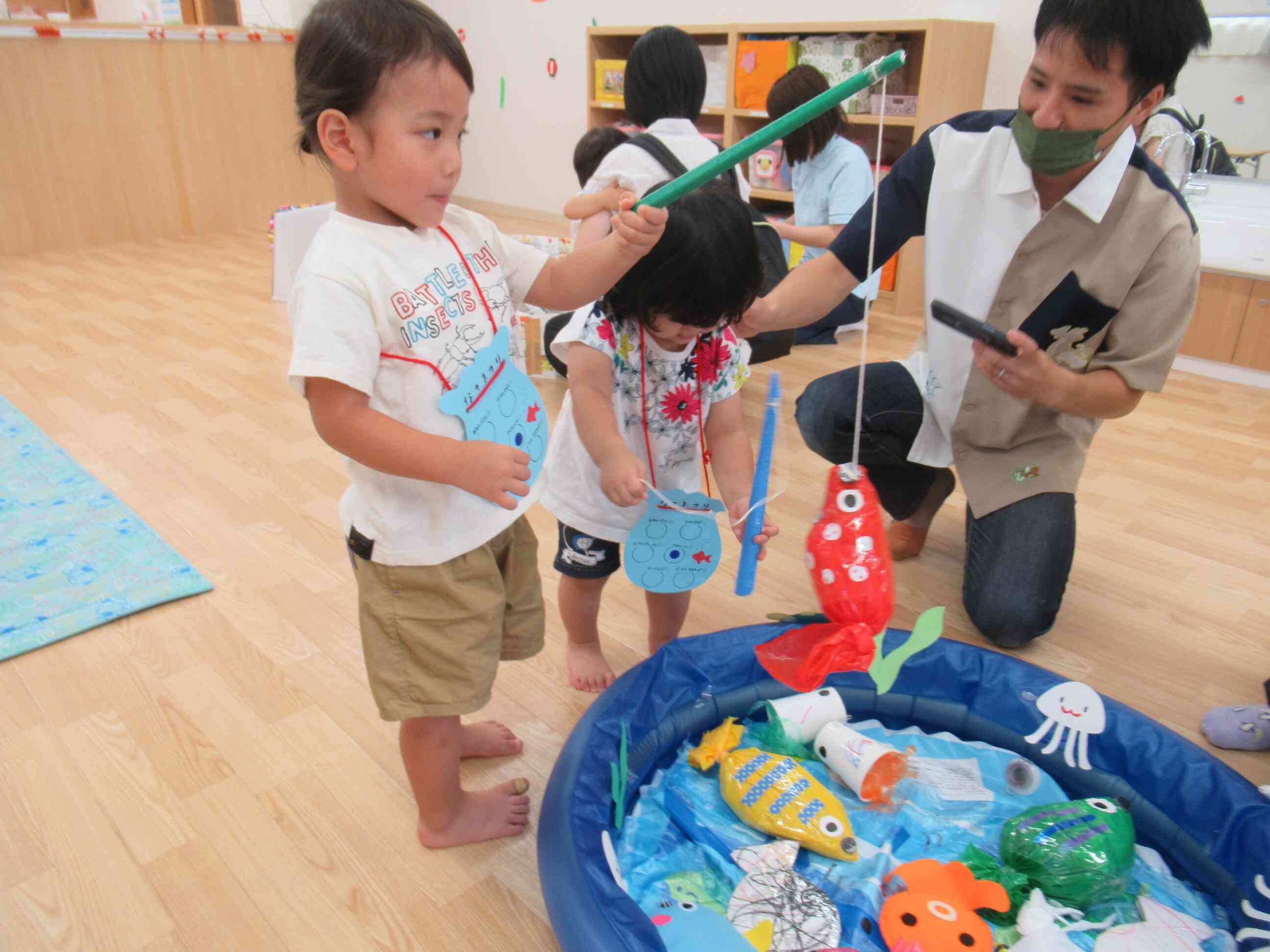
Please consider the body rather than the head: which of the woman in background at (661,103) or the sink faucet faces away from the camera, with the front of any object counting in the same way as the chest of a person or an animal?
the woman in background

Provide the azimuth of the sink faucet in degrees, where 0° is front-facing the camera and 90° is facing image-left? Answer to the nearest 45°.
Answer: approximately 45°

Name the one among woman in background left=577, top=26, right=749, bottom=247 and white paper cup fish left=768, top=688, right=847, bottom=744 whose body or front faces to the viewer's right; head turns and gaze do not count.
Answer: the white paper cup fish

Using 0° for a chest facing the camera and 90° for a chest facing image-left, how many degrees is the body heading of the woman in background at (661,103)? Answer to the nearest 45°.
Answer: approximately 180°

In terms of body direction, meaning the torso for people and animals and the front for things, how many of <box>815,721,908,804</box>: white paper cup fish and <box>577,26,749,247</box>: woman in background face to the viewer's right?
0

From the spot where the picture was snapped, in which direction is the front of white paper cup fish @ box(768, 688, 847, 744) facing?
facing to the right of the viewer

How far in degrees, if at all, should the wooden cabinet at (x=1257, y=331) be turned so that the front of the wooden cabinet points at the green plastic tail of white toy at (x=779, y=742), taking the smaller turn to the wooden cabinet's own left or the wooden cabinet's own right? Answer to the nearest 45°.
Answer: approximately 45° to the wooden cabinet's own left

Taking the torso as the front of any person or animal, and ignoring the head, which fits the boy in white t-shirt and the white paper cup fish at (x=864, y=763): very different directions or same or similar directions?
very different directions

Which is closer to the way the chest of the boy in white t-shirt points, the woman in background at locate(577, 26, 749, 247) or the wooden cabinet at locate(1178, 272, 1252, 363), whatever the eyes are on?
the wooden cabinet

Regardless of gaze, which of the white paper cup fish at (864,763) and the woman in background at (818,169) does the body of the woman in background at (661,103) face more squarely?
the woman in background at (818,169)
